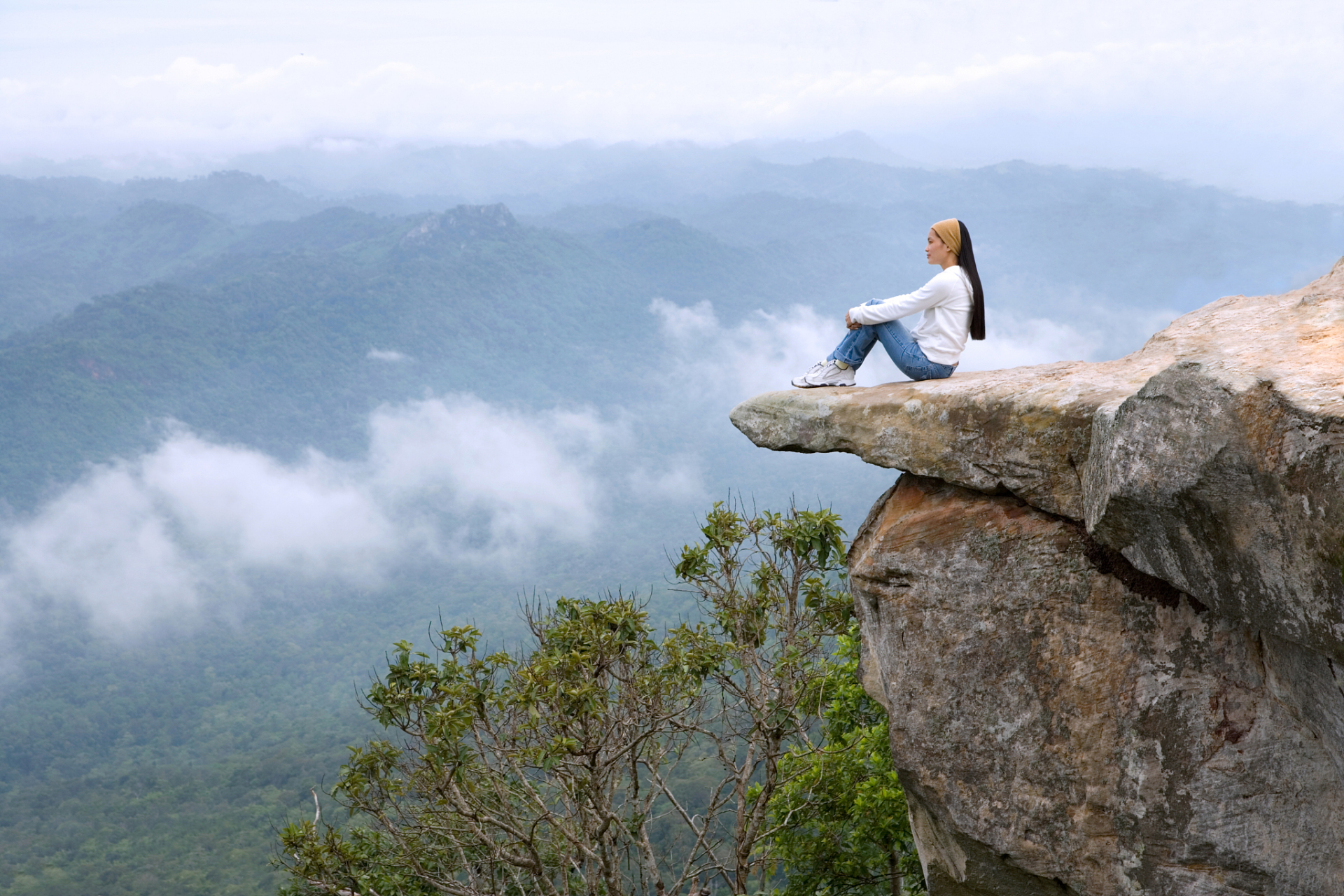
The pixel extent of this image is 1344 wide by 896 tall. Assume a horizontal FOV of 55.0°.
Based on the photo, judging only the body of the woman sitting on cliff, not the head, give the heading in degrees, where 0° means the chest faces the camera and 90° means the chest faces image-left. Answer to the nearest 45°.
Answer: approximately 90°

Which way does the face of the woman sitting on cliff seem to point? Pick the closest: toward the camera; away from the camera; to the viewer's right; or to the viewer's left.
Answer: to the viewer's left
